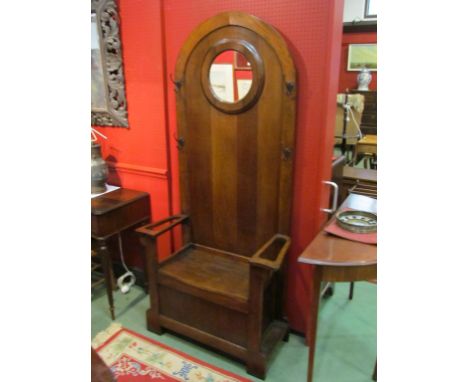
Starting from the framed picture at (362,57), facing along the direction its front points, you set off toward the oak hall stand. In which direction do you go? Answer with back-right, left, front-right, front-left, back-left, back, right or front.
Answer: front

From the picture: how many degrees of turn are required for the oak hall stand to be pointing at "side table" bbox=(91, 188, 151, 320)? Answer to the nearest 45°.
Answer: approximately 90° to its right

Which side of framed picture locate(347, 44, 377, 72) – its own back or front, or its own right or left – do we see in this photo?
front

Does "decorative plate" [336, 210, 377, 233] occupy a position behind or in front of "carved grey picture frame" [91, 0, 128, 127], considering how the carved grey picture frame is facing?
in front

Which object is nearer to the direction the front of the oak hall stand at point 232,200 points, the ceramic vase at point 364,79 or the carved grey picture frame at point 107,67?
the carved grey picture frame

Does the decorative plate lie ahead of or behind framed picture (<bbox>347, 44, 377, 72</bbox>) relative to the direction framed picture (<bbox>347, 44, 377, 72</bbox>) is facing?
ahead

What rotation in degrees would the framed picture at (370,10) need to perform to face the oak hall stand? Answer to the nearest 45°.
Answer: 0° — it already faces it
